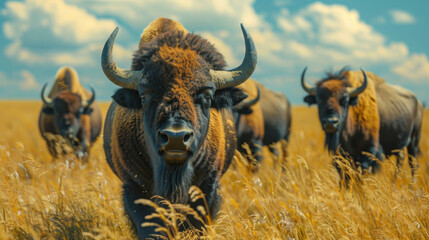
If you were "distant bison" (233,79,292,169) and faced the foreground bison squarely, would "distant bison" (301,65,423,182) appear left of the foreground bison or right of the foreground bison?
left

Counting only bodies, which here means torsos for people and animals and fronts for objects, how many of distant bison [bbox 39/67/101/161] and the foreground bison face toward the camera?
2

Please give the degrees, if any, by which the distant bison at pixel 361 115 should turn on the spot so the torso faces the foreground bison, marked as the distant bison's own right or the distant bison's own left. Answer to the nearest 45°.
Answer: approximately 45° to the distant bison's own left

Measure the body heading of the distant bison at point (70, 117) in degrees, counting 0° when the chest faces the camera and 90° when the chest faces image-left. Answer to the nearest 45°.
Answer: approximately 0°

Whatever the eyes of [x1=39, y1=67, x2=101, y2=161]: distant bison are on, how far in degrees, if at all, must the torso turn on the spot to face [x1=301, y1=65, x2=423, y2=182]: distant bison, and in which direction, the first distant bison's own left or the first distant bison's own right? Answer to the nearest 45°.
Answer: approximately 45° to the first distant bison's own left

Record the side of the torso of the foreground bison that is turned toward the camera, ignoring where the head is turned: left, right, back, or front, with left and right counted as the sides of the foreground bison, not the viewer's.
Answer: front

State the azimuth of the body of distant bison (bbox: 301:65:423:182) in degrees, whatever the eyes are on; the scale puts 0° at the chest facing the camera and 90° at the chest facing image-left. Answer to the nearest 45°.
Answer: approximately 45°

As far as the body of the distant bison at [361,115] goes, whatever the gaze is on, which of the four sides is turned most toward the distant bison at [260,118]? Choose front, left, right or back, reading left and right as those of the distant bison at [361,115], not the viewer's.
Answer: right

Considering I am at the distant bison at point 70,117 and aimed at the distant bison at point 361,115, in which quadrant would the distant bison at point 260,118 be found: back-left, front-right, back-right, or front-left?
front-left

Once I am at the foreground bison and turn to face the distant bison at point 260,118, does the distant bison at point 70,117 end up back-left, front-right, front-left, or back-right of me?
front-left

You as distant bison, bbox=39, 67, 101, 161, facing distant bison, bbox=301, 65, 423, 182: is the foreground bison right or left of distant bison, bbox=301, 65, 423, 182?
right

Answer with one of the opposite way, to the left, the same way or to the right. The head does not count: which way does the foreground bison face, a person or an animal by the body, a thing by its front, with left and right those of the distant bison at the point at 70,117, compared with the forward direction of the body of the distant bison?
the same way

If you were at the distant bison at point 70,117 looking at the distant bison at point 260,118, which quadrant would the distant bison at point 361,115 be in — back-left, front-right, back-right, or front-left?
front-right

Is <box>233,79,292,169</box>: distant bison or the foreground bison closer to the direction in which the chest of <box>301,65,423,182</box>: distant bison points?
the foreground bison

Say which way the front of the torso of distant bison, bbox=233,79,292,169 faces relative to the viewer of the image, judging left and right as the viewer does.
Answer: facing the viewer and to the left of the viewer
